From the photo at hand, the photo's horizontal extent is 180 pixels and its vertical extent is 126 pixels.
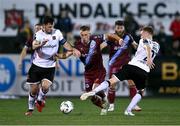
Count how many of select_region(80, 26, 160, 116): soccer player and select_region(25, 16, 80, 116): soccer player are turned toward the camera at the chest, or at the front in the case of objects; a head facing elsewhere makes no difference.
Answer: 1

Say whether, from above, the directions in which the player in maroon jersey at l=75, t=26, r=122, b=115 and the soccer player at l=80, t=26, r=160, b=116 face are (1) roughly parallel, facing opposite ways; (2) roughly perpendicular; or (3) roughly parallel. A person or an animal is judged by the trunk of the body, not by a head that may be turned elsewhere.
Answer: roughly perpendicular

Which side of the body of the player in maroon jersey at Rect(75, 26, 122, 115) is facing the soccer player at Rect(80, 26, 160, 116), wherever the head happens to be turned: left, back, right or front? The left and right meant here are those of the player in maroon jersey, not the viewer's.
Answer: left

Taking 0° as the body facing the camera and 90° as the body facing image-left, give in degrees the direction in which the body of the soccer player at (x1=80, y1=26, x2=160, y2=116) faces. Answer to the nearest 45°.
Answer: approximately 135°

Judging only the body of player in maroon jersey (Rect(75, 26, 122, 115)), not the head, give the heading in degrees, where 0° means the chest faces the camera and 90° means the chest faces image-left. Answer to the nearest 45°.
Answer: approximately 45°

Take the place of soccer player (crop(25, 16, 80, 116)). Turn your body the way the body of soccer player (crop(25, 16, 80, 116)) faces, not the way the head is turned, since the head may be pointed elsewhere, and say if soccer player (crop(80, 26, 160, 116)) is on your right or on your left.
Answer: on your left
